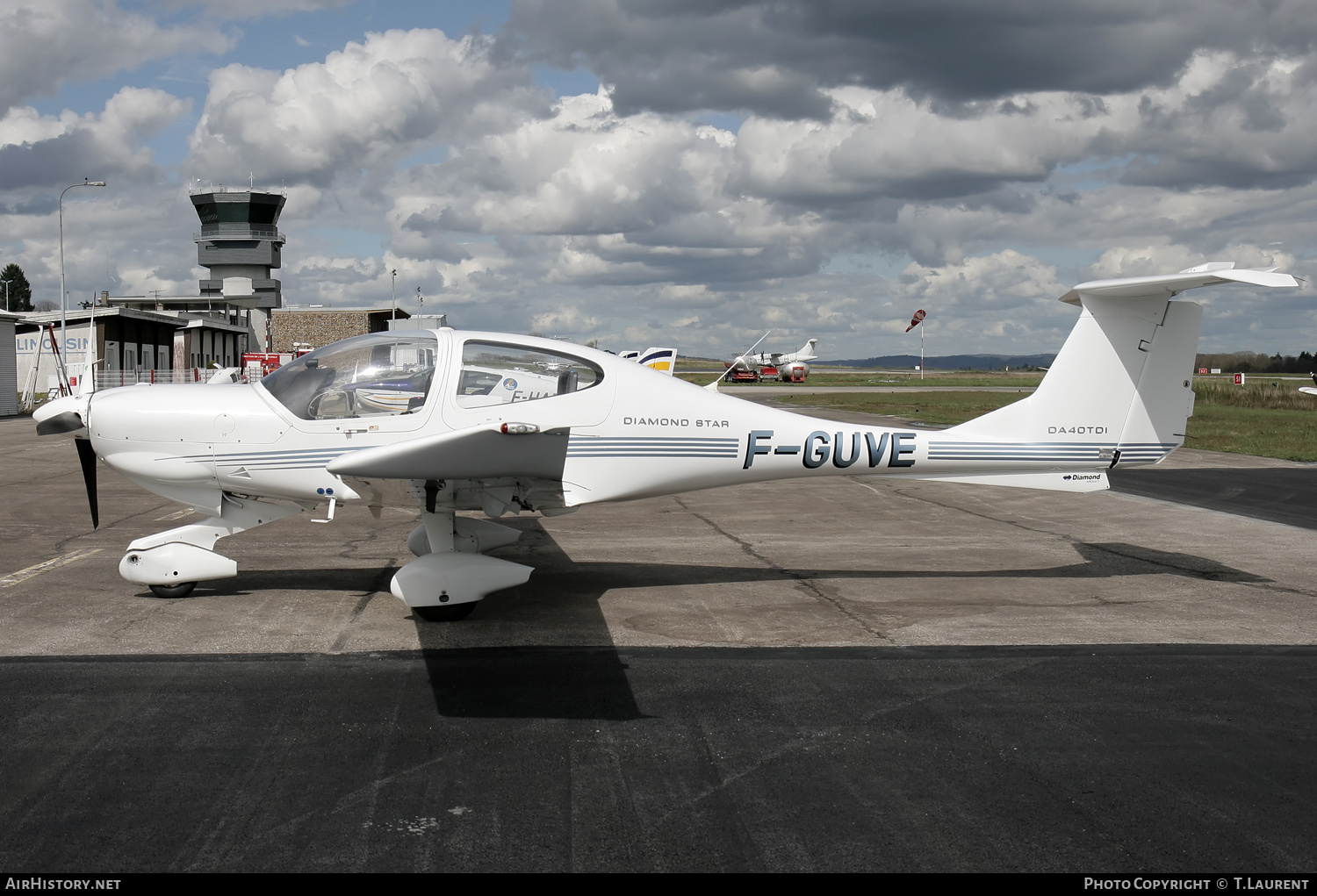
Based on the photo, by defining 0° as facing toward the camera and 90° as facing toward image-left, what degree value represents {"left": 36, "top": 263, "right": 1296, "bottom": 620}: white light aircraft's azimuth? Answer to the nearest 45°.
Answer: approximately 90°
